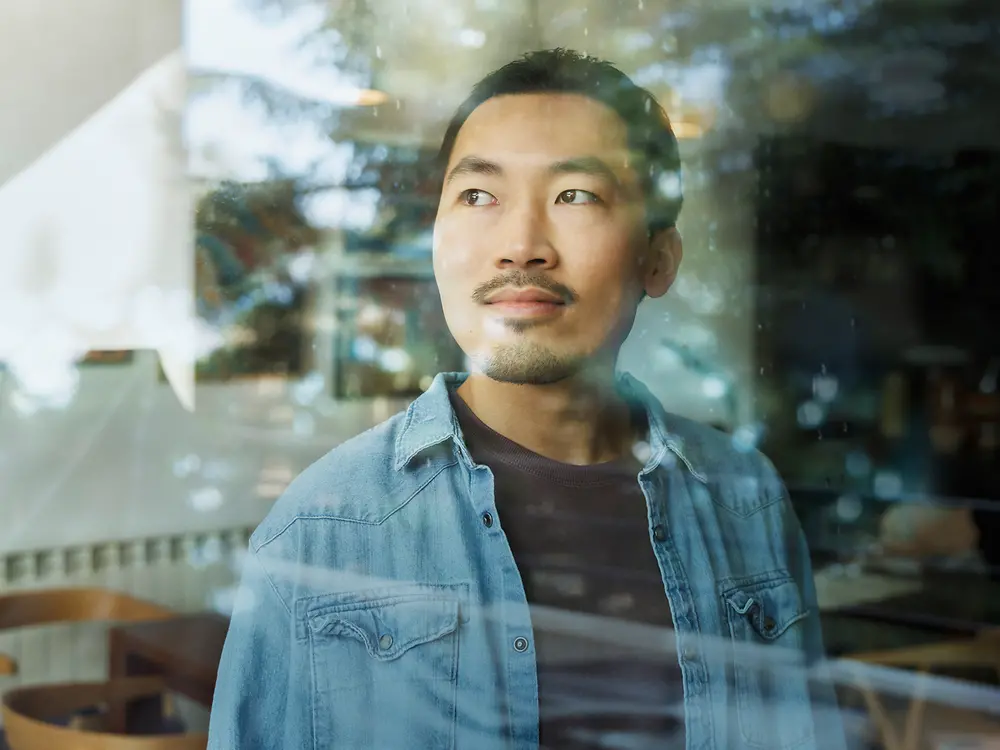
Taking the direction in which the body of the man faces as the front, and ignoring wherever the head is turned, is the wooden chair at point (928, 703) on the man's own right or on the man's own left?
on the man's own left

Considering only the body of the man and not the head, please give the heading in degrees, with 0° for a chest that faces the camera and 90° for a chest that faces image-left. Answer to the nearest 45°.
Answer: approximately 0°

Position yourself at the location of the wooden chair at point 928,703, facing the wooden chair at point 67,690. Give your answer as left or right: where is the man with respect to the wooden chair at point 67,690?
left

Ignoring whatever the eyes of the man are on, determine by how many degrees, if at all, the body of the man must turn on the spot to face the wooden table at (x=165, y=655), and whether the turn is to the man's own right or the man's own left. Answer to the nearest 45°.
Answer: approximately 135° to the man's own right

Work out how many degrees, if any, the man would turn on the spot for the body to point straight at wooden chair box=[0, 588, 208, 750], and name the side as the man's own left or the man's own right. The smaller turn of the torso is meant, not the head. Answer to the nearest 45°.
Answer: approximately 135° to the man's own right
